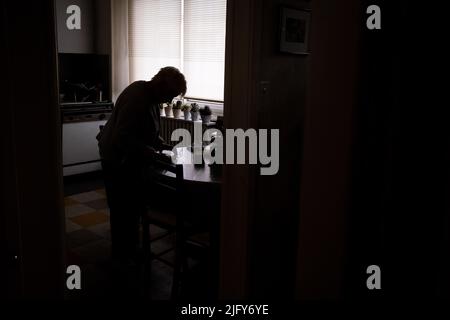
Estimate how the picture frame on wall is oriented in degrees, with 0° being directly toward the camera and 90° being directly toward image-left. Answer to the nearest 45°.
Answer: approximately 0°

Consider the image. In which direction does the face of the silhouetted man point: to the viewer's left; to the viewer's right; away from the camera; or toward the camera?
to the viewer's right

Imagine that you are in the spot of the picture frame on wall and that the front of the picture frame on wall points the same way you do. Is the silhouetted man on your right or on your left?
on your right

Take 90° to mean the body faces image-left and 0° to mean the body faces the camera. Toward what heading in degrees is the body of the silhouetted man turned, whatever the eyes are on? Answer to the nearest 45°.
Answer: approximately 270°

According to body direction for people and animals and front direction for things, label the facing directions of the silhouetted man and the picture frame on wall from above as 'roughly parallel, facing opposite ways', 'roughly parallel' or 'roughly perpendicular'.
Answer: roughly perpendicular

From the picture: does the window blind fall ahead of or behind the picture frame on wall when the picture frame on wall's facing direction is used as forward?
behind

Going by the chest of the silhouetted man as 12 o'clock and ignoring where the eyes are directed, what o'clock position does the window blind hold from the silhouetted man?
The window blind is roughly at 9 o'clock from the silhouetted man.

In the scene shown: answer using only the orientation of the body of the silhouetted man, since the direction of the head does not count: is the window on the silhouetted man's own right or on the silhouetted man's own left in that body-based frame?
on the silhouetted man's own left

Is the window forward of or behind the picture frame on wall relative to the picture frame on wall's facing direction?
behind

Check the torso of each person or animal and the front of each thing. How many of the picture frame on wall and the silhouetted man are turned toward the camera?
1
